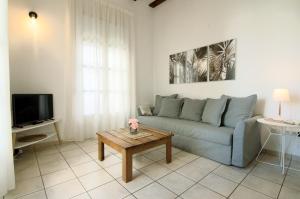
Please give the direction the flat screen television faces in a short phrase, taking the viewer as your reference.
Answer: facing the viewer and to the right of the viewer

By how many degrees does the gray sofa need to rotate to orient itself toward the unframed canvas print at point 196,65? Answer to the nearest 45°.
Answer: approximately 135° to its right

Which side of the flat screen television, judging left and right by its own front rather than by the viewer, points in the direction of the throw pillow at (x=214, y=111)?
front

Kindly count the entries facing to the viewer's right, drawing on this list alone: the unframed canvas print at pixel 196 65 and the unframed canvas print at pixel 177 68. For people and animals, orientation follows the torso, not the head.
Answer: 0

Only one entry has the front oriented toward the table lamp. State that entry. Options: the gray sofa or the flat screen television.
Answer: the flat screen television

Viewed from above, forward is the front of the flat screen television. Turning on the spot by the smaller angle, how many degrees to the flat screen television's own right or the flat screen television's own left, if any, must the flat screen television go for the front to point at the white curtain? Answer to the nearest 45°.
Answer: approximately 45° to the flat screen television's own left

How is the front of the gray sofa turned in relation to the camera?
facing the viewer and to the left of the viewer

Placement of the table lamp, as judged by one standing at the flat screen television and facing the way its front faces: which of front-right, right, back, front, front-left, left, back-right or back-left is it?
front

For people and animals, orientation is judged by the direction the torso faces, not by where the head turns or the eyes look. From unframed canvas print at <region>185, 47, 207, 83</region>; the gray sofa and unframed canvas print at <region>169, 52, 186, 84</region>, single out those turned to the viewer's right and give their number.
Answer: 0

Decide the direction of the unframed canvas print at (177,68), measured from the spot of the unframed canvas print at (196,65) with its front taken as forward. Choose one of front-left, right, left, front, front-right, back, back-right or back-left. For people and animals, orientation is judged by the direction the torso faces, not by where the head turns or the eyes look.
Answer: right

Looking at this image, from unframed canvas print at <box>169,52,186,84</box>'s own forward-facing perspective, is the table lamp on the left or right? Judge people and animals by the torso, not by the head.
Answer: on its left
